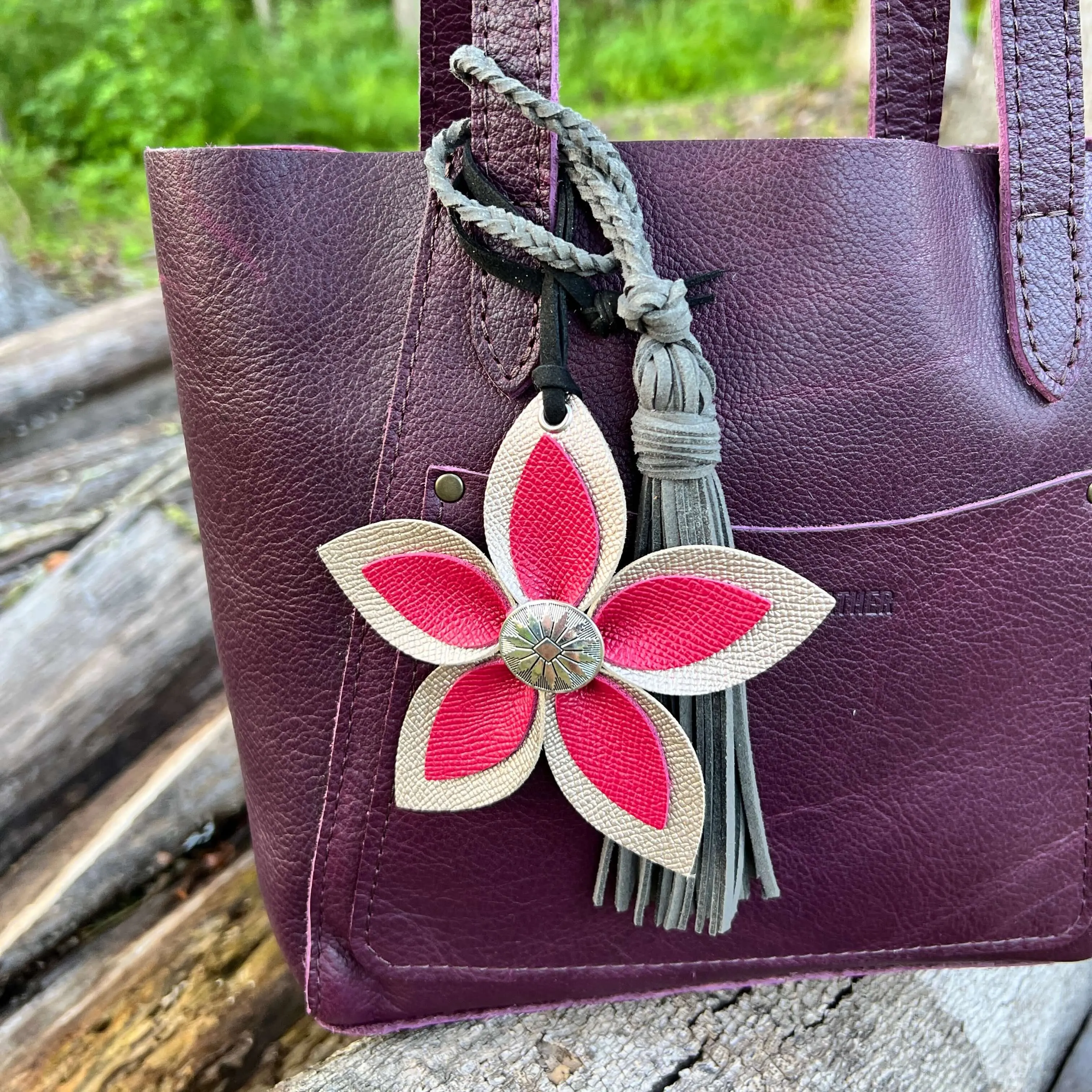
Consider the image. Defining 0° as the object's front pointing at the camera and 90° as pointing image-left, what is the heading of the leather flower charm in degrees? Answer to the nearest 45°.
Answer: approximately 0°

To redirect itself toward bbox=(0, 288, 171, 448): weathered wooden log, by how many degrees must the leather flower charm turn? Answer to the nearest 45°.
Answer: approximately 135° to its right

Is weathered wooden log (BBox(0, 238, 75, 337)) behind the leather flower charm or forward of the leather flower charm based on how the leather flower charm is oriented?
behind

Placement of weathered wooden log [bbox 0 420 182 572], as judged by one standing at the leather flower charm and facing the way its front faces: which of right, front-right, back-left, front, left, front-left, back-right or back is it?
back-right
